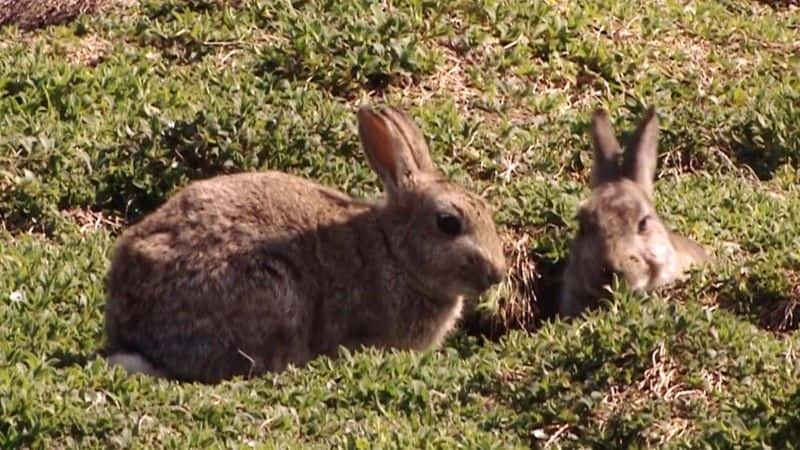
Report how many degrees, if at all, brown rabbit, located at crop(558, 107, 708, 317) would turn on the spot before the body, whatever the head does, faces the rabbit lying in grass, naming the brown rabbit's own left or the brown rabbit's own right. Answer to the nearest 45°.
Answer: approximately 45° to the brown rabbit's own right

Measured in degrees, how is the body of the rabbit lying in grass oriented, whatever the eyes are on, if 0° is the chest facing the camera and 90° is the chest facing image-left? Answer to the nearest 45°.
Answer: approximately 270°

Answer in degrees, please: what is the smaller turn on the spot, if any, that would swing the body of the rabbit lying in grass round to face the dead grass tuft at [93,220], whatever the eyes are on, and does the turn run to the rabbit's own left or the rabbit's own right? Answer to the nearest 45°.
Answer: approximately 135° to the rabbit's own left

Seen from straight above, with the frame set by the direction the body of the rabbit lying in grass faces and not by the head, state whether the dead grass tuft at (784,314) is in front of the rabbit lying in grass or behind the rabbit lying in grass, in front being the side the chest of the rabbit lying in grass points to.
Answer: in front

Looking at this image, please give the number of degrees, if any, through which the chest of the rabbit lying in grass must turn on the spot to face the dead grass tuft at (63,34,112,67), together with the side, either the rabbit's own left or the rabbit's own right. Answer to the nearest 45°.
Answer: approximately 135° to the rabbit's own left

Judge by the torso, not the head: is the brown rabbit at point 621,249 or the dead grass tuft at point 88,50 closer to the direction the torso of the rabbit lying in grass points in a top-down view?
the brown rabbit

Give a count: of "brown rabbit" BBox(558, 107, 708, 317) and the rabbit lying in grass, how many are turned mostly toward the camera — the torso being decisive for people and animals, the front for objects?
1

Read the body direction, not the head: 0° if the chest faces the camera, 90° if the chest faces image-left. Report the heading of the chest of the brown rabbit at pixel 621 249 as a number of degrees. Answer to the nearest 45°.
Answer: approximately 0°

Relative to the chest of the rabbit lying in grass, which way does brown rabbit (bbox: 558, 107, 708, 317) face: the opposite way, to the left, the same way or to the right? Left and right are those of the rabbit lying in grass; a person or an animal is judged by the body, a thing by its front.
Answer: to the right

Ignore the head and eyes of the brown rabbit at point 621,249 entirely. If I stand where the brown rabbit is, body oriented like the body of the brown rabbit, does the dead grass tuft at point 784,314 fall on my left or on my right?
on my left
